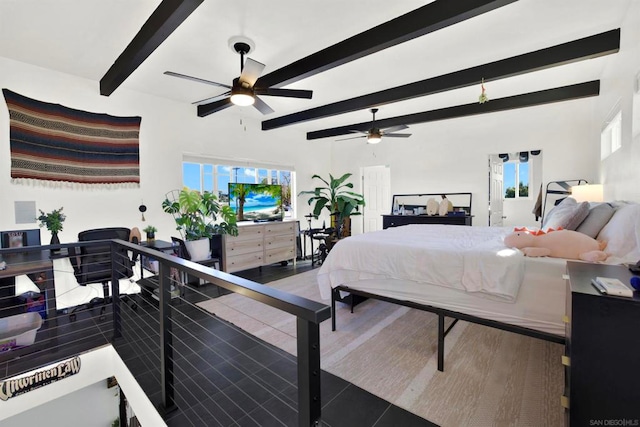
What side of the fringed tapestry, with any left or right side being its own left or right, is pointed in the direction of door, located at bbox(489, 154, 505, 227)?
left

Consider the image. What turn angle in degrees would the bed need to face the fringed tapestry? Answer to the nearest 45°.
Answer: approximately 45° to its left

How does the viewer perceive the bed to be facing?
facing away from the viewer and to the left of the viewer

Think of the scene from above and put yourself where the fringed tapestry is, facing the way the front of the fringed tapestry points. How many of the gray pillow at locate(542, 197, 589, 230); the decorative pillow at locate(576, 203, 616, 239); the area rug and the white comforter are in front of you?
4

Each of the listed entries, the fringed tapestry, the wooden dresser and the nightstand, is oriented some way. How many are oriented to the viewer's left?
1

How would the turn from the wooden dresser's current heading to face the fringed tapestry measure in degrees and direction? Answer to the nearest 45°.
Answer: approximately 90° to its right

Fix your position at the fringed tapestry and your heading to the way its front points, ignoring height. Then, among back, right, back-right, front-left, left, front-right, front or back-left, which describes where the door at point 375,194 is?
front-left

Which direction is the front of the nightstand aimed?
to the viewer's left

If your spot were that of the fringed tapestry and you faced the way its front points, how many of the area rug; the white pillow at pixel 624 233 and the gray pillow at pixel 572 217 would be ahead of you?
3

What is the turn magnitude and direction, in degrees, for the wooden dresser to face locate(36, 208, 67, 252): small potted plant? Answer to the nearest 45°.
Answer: approximately 90° to its right

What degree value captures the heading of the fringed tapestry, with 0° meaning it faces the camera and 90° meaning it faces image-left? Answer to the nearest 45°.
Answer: approximately 315°
